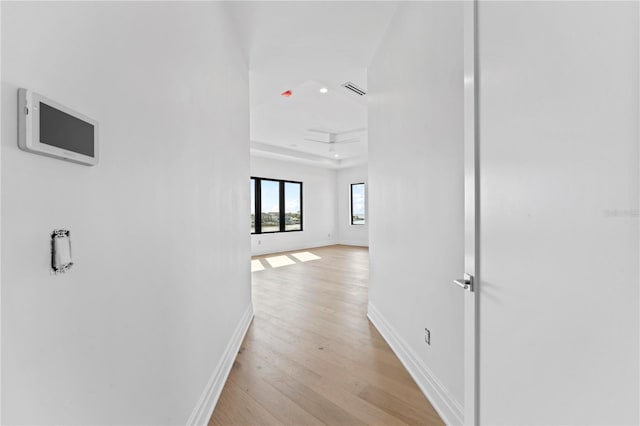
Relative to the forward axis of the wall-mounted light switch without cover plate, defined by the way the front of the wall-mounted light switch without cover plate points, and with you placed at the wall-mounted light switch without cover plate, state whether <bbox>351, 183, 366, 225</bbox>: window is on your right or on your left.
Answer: on your left

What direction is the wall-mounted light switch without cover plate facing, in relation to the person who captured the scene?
facing the viewer and to the right of the viewer

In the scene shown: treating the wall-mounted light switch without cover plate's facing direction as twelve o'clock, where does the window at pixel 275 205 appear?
The window is roughly at 9 o'clock from the wall-mounted light switch without cover plate.
